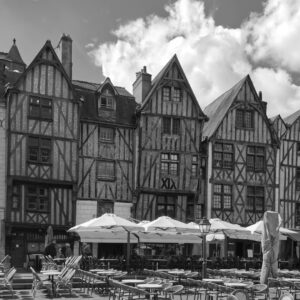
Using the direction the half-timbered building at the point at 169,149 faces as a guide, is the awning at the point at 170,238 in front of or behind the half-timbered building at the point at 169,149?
in front

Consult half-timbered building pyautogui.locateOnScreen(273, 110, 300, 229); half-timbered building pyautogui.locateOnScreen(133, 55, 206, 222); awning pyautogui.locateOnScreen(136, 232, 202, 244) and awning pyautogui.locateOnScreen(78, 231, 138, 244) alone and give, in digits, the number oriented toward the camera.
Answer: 4

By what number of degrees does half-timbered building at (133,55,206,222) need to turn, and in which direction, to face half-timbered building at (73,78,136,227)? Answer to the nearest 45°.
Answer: approximately 90° to its right

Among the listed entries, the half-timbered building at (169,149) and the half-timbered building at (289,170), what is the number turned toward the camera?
2

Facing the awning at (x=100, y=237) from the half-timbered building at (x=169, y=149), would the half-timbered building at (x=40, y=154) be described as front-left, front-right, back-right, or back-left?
front-right

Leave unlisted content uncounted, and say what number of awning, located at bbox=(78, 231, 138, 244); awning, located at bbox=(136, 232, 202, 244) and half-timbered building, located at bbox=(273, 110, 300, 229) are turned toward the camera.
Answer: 3

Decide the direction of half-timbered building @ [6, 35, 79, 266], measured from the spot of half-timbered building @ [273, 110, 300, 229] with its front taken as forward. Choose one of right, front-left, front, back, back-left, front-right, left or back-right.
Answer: front-right

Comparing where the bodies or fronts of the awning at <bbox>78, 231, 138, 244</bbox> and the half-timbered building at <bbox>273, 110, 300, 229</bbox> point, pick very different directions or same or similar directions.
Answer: same or similar directions

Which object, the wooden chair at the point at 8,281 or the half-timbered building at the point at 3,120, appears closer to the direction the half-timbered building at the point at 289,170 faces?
the wooden chair

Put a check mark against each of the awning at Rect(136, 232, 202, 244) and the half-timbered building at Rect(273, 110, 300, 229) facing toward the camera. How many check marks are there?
2

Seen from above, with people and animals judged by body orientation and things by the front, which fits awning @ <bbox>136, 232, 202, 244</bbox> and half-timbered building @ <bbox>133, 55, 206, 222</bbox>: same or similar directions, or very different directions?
same or similar directions

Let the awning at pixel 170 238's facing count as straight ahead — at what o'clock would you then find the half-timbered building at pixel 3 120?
The half-timbered building is roughly at 3 o'clock from the awning.

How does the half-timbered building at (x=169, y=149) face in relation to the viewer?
toward the camera

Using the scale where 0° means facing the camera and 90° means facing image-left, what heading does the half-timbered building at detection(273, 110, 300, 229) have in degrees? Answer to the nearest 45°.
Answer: approximately 0°
